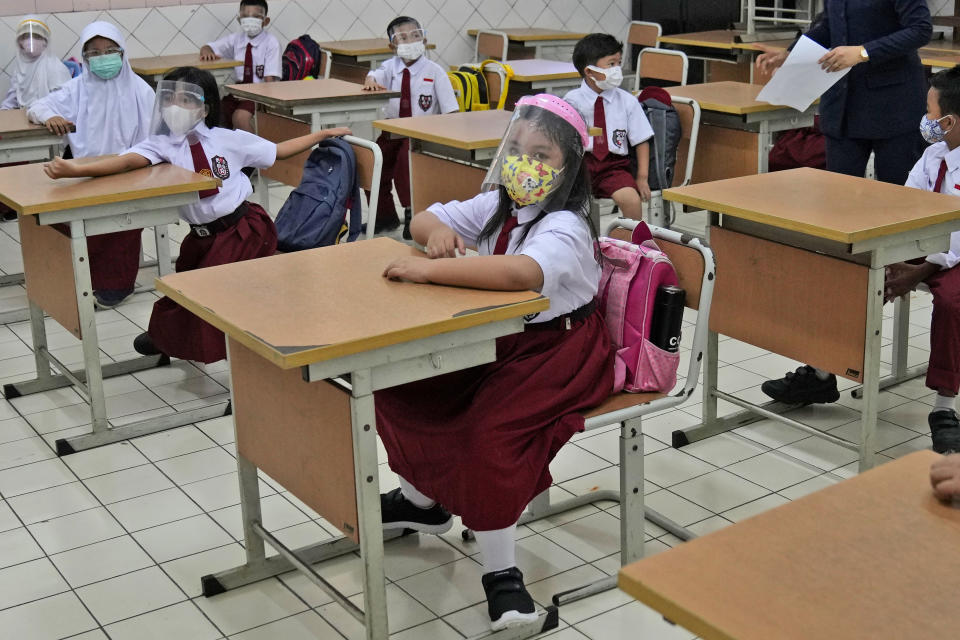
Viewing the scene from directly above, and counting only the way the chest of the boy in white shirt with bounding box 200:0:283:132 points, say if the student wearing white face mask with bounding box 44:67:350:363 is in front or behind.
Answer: in front

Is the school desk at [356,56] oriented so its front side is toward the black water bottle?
no

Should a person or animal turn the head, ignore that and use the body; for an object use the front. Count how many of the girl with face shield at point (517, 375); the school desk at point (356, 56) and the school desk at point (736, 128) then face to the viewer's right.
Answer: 0

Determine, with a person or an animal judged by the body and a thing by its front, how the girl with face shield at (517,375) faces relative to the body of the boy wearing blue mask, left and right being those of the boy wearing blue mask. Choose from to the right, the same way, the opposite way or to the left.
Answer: the same way

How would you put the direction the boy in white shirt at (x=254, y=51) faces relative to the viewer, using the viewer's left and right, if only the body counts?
facing the viewer and to the left of the viewer

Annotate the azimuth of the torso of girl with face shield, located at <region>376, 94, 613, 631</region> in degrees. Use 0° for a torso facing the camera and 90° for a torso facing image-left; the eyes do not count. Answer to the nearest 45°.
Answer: approximately 45°

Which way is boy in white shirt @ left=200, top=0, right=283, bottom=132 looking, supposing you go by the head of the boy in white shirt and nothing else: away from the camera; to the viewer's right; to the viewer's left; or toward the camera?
toward the camera

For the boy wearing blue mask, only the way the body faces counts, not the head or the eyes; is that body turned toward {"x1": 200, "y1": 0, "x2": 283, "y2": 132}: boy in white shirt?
no

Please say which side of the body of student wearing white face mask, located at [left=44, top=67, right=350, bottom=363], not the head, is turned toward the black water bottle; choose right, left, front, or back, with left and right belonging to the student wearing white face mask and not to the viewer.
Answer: left

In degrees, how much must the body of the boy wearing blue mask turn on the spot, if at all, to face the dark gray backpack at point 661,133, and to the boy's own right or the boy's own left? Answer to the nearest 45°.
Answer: approximately 90° to the boy's own right
